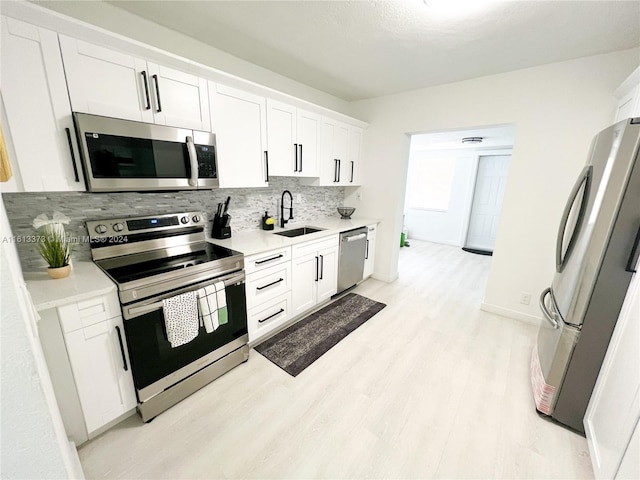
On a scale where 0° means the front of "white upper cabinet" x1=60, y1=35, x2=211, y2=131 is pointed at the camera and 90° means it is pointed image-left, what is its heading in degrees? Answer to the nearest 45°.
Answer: approximately 315°

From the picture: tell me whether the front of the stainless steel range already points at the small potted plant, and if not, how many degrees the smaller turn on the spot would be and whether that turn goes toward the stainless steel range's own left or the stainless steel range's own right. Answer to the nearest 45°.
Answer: approximately 135° to the stainless steel range's own right

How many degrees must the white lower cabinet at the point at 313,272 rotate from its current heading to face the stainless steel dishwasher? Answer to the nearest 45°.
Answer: approximately 90° to its left

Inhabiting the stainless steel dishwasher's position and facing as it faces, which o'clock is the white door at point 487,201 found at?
The white door is roughly at 9 o'clock from the stainless steel dishwasher.

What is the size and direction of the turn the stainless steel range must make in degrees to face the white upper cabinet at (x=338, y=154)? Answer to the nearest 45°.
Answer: approximately 45° to its left

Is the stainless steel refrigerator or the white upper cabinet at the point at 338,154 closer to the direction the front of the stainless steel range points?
the stainless steel refrigerator

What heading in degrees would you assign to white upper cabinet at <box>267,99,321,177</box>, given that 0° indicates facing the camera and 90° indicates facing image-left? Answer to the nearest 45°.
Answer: approximately 315°

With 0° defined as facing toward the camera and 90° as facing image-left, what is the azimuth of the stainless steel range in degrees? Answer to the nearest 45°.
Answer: approximately 315°
